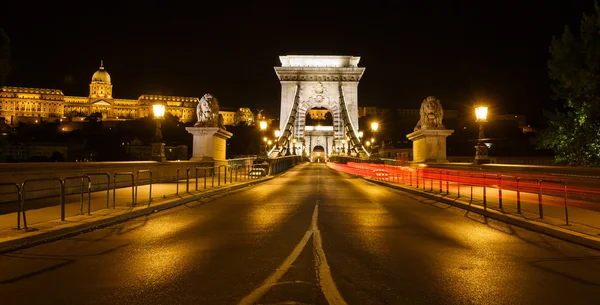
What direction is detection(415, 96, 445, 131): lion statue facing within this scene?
toward the camera

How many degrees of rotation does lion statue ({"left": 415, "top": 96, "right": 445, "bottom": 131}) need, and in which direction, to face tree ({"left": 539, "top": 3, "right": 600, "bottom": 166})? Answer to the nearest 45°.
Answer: approximately 90° to its left

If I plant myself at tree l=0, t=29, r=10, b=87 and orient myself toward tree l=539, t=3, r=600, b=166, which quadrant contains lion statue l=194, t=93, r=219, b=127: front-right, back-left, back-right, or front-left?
front-left
